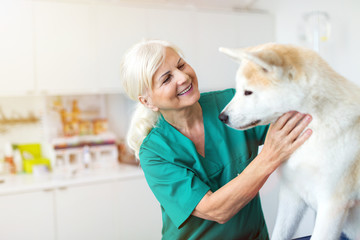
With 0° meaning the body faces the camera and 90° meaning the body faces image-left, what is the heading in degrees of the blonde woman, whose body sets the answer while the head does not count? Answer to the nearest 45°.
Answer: approximately 315°

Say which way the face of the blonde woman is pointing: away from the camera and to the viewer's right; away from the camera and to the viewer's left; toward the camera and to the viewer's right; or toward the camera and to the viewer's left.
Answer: toward the camera and to the viewer's right

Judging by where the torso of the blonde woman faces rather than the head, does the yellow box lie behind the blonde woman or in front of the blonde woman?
behind

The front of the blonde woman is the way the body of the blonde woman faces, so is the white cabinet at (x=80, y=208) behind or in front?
behind
